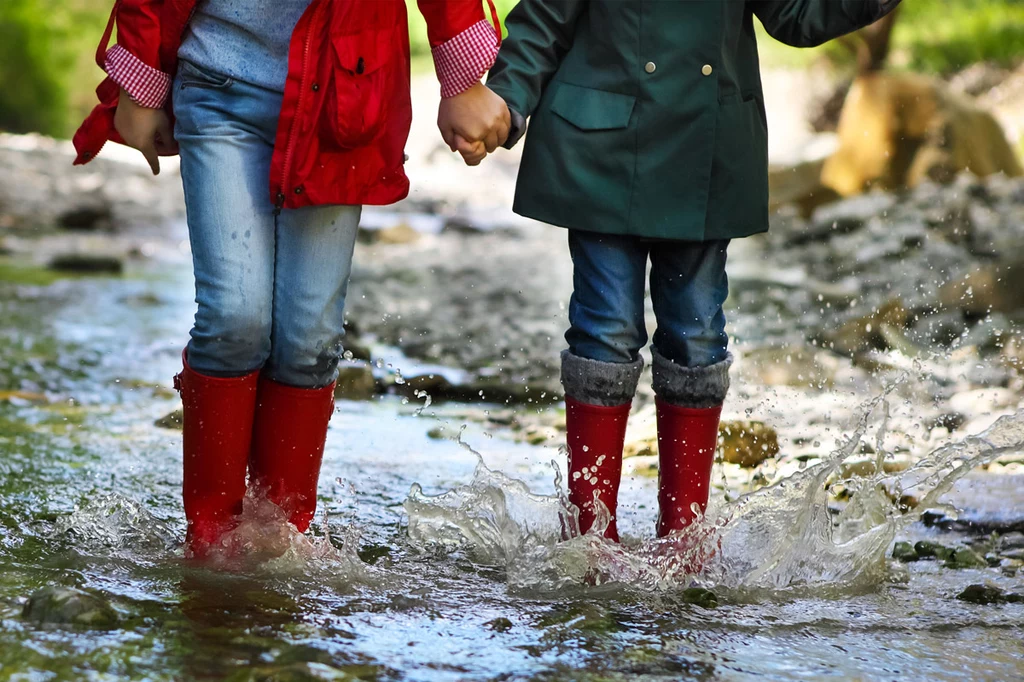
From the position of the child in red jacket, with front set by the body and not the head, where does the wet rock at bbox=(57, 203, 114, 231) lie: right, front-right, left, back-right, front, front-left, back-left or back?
back

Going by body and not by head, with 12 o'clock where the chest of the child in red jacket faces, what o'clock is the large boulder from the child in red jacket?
The large boulder is roughly at 7 o'clock from the child in red jacket.

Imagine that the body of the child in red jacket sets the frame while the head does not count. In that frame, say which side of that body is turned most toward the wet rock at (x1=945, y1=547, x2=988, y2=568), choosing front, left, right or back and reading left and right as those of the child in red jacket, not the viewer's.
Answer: left

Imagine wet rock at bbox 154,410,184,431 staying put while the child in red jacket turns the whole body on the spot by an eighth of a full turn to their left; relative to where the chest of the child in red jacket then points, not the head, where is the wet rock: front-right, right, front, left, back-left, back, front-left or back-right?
back-left

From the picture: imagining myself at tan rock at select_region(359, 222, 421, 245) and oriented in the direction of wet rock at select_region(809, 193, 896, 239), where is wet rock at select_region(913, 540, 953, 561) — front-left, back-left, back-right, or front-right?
front-right

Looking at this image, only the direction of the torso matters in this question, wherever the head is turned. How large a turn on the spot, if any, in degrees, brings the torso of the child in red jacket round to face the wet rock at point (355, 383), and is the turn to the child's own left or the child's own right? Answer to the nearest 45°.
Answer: approximately 180°

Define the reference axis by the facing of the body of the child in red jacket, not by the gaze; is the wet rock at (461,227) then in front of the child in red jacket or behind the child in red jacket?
behind

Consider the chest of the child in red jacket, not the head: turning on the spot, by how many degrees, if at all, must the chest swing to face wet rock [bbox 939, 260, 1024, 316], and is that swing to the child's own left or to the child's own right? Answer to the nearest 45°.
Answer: approximately 135° to the child's own left

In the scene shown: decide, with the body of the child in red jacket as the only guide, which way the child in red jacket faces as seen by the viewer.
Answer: toward the camera

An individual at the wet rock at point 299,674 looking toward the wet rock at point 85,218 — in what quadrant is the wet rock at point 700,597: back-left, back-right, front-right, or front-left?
front-right

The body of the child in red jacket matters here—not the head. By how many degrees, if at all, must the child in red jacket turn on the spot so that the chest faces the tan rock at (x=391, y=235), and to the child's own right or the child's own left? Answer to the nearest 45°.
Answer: approximately 180°

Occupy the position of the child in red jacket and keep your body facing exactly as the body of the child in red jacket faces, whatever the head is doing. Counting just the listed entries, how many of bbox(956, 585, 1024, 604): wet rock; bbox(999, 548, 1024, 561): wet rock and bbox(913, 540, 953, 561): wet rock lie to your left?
3

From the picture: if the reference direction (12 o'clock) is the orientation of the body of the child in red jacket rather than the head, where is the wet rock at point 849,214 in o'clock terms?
The wet rock is roughly at 7 o'clock from the child in red jacket.

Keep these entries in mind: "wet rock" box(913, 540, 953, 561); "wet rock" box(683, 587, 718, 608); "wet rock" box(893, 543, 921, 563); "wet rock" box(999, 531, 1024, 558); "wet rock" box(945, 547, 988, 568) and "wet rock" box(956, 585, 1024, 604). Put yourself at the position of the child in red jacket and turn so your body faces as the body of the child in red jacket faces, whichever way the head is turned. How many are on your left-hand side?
6

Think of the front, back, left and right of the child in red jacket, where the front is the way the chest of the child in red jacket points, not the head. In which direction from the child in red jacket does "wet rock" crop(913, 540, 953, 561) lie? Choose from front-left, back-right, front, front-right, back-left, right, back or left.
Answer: left
